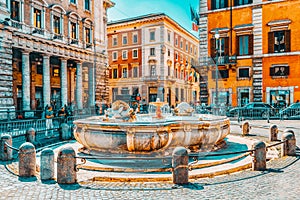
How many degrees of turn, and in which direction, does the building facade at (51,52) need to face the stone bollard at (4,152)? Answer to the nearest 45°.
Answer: approximately 45° to its right

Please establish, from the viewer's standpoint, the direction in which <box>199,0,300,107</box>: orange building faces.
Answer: facing the viewer

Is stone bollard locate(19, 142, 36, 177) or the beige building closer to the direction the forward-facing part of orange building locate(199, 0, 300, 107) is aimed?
the stone bollard

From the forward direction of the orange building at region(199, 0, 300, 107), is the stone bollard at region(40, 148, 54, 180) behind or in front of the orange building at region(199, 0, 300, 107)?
in front

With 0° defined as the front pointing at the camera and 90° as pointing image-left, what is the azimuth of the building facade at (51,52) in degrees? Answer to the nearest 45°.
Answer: approximately 315°

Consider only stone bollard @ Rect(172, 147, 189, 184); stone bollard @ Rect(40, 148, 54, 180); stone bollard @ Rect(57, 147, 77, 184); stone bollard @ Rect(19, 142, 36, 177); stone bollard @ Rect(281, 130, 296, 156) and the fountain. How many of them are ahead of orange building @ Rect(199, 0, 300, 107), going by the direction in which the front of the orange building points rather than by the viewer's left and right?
6

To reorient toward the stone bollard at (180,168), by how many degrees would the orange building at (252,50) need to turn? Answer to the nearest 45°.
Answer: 0° — it already faces it

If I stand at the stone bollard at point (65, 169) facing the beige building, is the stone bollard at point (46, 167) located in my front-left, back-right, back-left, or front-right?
front-left

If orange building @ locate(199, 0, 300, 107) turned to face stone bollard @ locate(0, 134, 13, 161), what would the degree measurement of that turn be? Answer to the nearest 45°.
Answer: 0° — it already faces it

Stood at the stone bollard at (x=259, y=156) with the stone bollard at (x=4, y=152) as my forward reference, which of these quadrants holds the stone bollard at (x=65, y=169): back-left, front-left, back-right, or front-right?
front-left

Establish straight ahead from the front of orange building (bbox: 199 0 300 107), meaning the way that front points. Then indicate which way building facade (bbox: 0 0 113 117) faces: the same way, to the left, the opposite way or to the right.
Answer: to the left

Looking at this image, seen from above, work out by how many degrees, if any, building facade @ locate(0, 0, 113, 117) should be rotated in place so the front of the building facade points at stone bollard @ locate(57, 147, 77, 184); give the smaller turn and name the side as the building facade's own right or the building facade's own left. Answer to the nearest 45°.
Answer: approximately 45° to the building facade's own right

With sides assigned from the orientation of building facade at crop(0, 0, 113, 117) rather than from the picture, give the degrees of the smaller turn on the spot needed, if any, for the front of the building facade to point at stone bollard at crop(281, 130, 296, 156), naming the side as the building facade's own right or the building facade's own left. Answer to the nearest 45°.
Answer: approximately 45° to the building facade's own right
